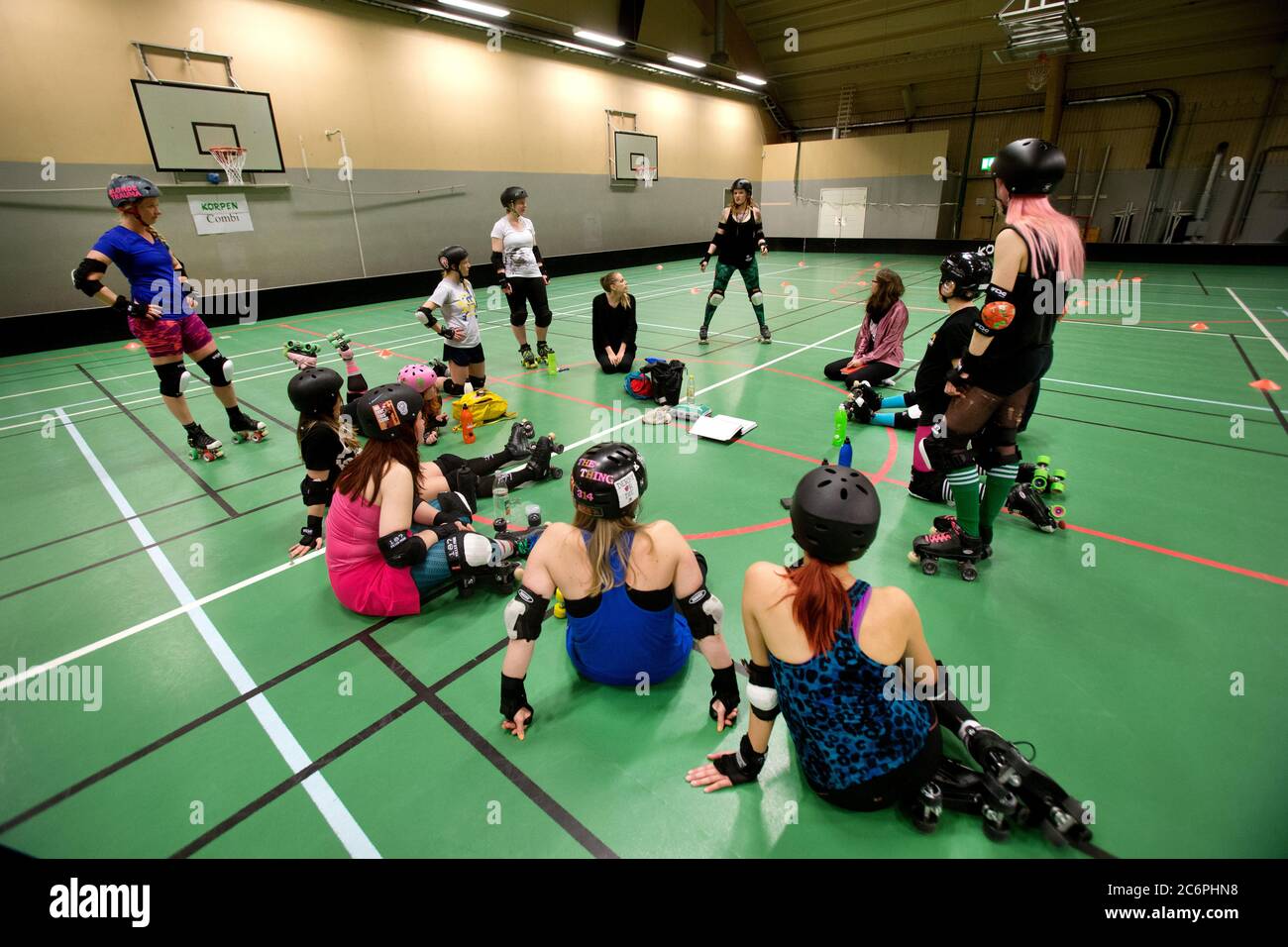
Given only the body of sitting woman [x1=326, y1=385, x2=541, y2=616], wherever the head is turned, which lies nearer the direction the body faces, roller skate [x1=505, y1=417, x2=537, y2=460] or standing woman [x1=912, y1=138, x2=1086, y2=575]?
the roller skate

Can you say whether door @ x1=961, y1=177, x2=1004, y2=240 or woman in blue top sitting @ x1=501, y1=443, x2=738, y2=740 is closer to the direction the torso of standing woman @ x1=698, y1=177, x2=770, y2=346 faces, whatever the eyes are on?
the woman in blue top sitting

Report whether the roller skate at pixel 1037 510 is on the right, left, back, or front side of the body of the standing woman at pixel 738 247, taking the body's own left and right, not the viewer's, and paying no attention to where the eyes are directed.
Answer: front

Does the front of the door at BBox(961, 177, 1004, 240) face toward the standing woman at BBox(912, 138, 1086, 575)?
yes

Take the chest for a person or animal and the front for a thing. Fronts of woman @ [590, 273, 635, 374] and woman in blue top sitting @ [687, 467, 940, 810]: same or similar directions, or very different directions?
very different directions

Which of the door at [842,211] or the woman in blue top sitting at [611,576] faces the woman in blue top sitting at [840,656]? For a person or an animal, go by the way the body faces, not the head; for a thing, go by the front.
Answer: the door

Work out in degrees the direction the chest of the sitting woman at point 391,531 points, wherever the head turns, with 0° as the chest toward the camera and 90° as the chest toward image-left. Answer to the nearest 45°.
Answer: approximately 225°

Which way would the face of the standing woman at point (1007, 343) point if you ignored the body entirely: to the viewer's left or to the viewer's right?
to the viewer's left

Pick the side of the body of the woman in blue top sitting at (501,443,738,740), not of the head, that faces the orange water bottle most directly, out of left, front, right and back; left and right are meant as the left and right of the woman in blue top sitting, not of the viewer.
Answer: front

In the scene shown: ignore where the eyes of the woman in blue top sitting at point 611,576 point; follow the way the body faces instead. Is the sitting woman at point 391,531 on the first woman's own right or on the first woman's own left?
on the first woman's own left

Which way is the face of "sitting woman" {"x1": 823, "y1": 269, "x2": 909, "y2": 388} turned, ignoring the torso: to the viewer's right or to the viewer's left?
to the viewer's left

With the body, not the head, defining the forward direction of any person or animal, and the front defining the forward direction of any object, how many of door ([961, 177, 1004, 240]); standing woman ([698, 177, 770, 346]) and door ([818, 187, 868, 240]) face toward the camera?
3

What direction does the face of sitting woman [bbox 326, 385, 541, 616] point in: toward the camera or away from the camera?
away from the camera

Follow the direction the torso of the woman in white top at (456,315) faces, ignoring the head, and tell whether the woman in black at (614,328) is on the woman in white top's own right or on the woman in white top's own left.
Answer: on the woman in white top's own left

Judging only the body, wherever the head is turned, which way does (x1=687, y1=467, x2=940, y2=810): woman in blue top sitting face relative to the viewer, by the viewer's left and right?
facing away from the viewer

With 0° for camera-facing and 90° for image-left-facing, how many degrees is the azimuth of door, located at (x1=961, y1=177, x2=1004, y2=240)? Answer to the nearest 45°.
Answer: approximately 0°
